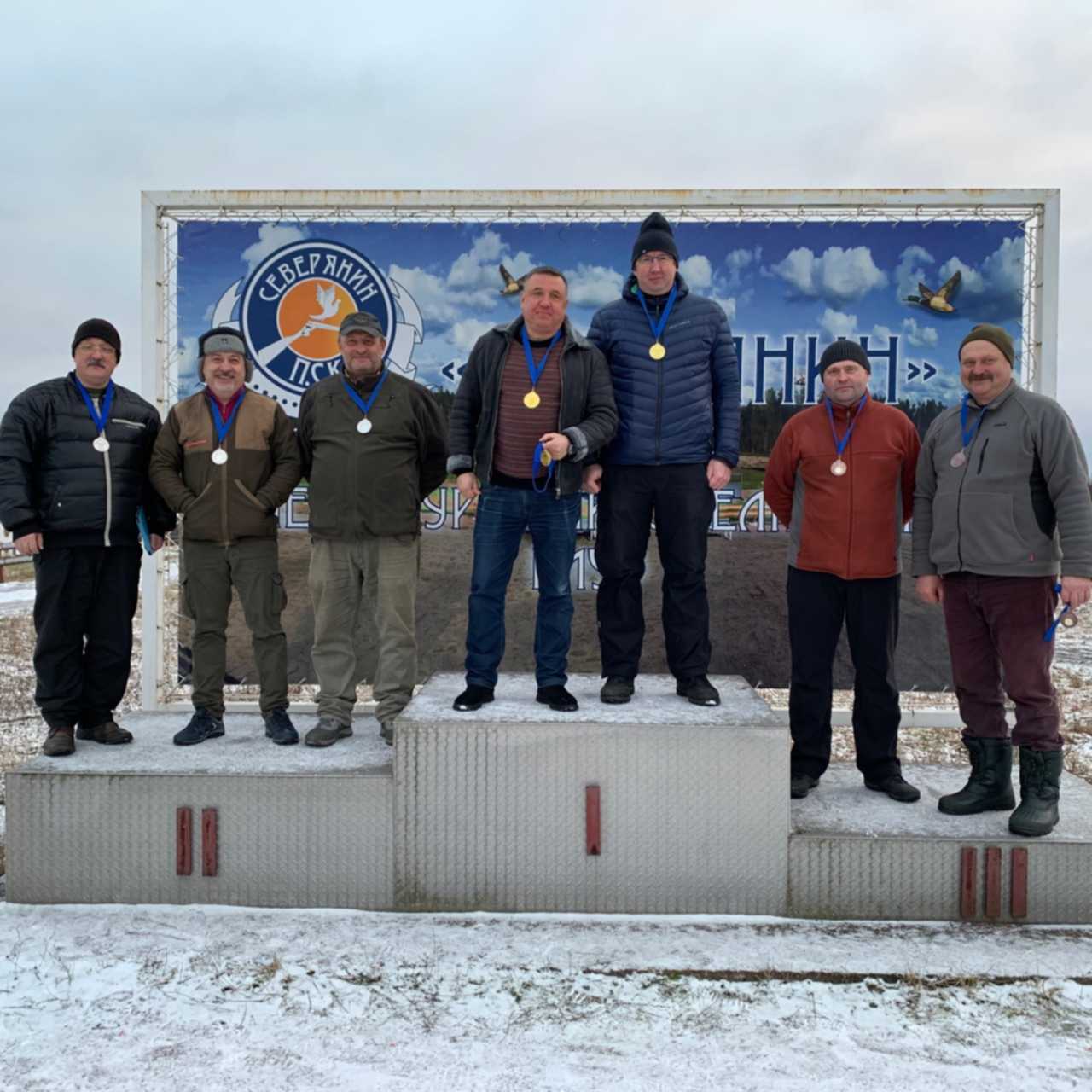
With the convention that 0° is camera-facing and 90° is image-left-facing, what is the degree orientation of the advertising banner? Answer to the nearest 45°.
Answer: approximately 0°

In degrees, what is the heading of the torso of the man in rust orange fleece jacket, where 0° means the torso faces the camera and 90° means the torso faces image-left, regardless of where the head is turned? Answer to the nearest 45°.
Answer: approximately 0°

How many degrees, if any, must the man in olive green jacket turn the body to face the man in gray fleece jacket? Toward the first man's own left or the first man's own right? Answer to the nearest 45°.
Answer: approximately 45° to the first man's own left

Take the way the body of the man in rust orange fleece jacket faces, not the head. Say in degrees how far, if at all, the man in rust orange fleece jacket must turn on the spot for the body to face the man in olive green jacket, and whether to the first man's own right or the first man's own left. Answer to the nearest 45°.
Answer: approximately 90° to the first man's own right

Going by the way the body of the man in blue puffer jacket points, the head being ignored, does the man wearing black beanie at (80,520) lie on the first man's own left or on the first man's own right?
on the first man's own right

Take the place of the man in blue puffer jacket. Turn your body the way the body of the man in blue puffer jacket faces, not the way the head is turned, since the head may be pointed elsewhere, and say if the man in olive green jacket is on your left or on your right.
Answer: on your right

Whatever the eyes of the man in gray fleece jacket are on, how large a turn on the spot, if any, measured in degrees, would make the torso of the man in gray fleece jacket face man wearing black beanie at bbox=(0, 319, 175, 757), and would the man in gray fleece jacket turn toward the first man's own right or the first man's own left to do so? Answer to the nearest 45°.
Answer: approximately 45° to the first man's own right

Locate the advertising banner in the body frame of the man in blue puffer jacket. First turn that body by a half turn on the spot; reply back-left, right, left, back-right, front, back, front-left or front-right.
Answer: front

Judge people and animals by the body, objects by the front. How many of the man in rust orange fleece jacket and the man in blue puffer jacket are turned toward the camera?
2

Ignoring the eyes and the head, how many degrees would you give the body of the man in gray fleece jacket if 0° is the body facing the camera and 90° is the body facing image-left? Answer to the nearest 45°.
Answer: approximately 45°

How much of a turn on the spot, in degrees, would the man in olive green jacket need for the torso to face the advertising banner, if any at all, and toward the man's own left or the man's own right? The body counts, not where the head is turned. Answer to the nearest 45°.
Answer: approximately 135° to the man's own left
